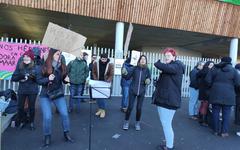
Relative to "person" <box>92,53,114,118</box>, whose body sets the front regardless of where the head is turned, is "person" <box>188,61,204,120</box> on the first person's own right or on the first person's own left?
on the first person's own left

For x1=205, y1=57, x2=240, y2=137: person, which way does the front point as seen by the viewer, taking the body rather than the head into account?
away from the camera

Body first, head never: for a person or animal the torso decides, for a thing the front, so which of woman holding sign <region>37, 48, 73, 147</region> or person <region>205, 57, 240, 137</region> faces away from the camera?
the person

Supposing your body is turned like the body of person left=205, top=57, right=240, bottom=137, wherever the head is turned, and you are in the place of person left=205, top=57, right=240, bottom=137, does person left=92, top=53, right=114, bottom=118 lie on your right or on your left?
on your left

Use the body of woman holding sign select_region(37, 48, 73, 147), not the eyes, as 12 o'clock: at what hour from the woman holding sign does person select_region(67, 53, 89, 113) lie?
The person is roughly at 8 o'clock from the woman holding sign.

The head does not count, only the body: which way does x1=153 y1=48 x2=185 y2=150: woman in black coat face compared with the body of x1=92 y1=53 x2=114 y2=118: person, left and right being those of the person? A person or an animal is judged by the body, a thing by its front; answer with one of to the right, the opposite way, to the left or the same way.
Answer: to the right

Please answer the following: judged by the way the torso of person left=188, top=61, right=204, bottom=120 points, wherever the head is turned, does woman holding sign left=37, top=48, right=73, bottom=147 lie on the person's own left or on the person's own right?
on the person's own right

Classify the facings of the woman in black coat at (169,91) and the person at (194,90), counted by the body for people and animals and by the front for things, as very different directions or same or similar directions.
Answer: very different directions

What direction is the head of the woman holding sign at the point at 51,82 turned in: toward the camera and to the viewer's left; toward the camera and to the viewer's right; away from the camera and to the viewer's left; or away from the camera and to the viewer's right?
toward the camera and to the viewer's right

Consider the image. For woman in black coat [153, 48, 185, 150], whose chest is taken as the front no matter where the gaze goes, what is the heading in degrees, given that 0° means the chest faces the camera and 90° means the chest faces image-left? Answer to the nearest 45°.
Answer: approximately 90°
